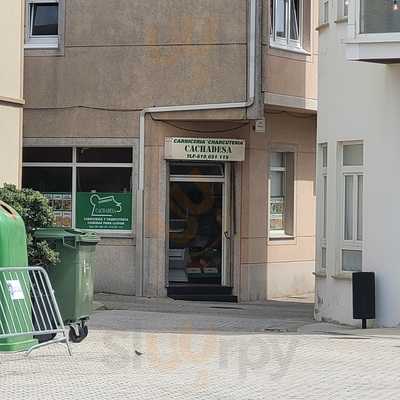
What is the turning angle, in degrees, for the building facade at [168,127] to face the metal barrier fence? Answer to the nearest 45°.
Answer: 0° — it already faces it

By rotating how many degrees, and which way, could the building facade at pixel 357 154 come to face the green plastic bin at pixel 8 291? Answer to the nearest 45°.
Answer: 0° — it already faces it

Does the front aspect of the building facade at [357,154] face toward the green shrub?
yes

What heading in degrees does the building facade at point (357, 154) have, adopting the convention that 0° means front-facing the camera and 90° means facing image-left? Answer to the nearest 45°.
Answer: approximately 45°

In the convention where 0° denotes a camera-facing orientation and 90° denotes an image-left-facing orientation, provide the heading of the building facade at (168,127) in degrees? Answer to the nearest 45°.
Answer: approximately 0°

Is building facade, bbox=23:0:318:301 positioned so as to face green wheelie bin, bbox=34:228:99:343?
yes
